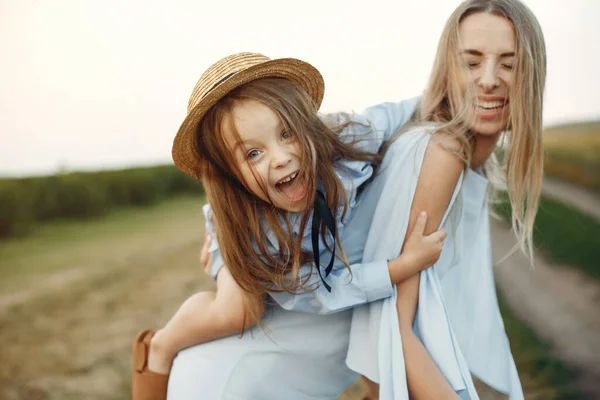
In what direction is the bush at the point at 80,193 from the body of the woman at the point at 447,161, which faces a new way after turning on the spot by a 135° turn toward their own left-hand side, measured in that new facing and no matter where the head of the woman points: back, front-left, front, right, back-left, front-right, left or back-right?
front-left
